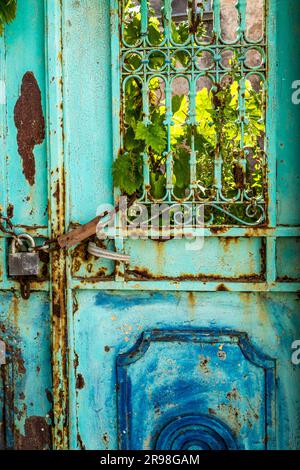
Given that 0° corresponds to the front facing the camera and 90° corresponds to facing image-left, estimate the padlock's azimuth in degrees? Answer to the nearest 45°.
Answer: approximately 0°

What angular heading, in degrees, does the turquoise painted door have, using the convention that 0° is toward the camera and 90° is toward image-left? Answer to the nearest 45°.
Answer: approximately 0°
